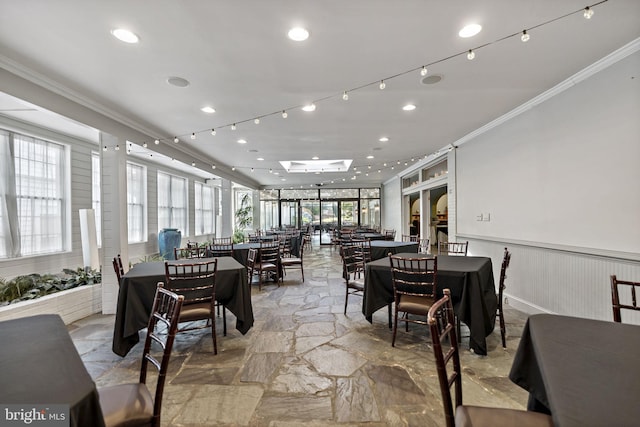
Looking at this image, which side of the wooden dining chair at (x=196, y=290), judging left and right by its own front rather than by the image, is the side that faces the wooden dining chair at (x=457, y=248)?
right

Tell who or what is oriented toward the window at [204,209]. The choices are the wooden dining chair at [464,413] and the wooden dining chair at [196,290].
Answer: the wooden dining chair at [196,290]

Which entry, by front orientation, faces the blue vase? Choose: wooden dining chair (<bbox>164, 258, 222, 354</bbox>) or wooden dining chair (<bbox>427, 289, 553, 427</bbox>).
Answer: wooden dining chair (<bbox>164, 258, 222, 354</bbox>)

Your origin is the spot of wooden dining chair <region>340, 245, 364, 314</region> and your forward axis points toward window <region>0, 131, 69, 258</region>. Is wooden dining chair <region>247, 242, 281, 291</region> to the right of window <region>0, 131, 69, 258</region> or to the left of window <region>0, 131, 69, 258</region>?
right

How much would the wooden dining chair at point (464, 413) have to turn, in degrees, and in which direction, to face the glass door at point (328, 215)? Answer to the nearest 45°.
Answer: approximately 135° to its left

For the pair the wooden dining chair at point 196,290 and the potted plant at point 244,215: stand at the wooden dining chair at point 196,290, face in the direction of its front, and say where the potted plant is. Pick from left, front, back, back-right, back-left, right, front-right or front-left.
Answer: front

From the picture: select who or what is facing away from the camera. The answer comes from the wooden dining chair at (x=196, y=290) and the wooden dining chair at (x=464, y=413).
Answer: the wooden dining chair at (x=196, y=290)

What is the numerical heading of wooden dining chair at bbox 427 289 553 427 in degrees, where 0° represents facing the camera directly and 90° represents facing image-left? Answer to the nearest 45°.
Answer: approximately 270°

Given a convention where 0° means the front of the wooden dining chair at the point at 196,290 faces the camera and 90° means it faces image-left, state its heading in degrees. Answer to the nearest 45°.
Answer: approximately 180°

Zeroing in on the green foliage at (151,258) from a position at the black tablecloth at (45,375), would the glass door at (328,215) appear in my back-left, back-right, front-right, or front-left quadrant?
front-right
